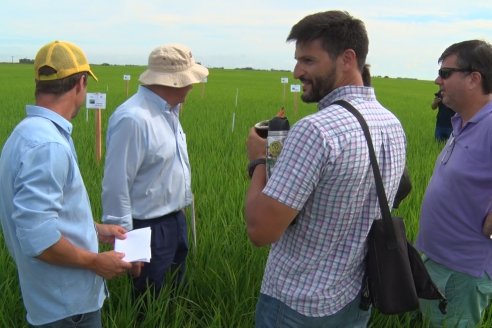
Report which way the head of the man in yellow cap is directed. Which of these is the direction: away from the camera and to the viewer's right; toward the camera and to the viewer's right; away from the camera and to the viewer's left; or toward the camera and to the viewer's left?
away from the camera and to the viewer's right

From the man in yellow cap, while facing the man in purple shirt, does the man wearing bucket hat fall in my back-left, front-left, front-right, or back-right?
front-left

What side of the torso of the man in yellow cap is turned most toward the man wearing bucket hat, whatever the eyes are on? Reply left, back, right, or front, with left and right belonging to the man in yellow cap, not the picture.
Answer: front

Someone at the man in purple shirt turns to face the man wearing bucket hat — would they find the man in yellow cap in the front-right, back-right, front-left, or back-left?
front-left

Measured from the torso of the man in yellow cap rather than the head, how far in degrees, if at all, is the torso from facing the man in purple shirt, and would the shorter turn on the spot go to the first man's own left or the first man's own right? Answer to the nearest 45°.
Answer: approximately 45° to the first man's own right

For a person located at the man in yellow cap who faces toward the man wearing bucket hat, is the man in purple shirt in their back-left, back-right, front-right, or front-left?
front-right

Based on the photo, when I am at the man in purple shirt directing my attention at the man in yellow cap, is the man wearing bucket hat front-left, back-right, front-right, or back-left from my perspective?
front-right

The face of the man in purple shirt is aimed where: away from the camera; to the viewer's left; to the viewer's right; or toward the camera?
to the viewer's left

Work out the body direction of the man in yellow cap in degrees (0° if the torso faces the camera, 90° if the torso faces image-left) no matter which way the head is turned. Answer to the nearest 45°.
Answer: approximately 225°
